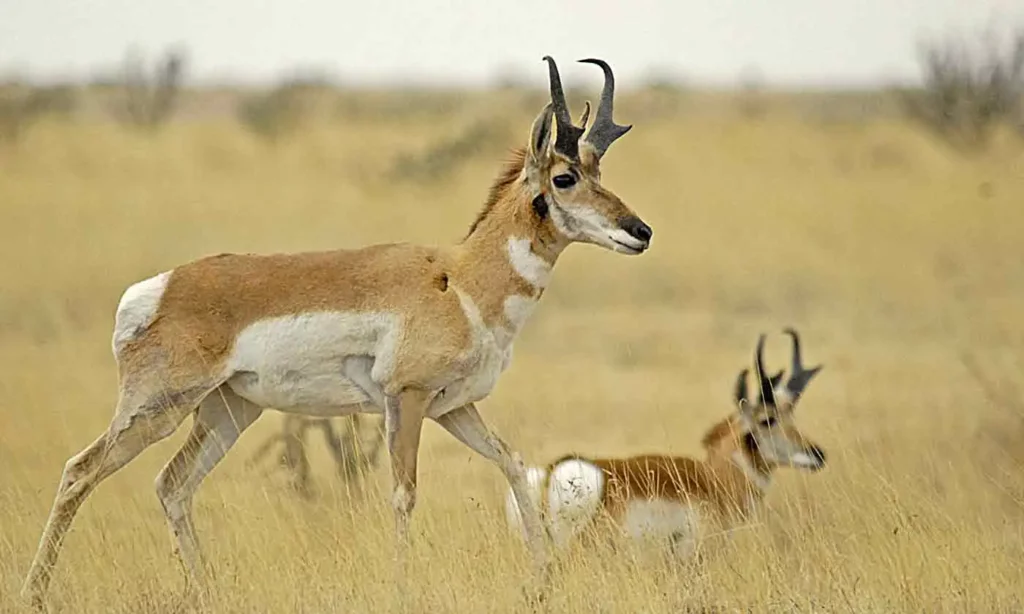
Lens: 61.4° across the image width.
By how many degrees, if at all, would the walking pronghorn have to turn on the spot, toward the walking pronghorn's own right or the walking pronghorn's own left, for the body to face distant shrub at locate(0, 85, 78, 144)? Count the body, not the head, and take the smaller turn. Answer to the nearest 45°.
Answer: approximately 90° to the walking pronghorn's own left

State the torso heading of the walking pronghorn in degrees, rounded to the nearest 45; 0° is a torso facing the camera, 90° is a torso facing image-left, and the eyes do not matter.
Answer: approximately 270°

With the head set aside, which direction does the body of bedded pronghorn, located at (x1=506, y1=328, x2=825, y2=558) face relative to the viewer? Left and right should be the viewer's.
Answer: facing to the right of the viewer

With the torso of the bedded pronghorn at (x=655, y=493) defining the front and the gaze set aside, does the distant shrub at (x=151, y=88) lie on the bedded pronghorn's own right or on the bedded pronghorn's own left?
on the bedded pronghorn's own left

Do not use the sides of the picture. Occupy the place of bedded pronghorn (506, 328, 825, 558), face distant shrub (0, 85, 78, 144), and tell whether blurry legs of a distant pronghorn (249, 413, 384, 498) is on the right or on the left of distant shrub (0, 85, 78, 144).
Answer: left

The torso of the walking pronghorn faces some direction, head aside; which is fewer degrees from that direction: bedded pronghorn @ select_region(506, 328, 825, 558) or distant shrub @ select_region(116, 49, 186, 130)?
the bedded pronghorn

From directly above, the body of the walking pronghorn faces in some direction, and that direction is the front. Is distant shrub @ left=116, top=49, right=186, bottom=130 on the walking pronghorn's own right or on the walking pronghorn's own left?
on the walking pronghorn's own left

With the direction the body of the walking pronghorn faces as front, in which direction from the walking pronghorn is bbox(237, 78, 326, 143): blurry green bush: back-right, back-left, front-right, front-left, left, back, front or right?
left

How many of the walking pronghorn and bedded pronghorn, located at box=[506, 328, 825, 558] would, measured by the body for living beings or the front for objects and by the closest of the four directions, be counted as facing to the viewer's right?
2

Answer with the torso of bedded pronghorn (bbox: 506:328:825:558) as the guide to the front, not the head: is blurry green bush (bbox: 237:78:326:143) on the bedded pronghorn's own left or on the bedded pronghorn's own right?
on the bedded pronghorn's own left
